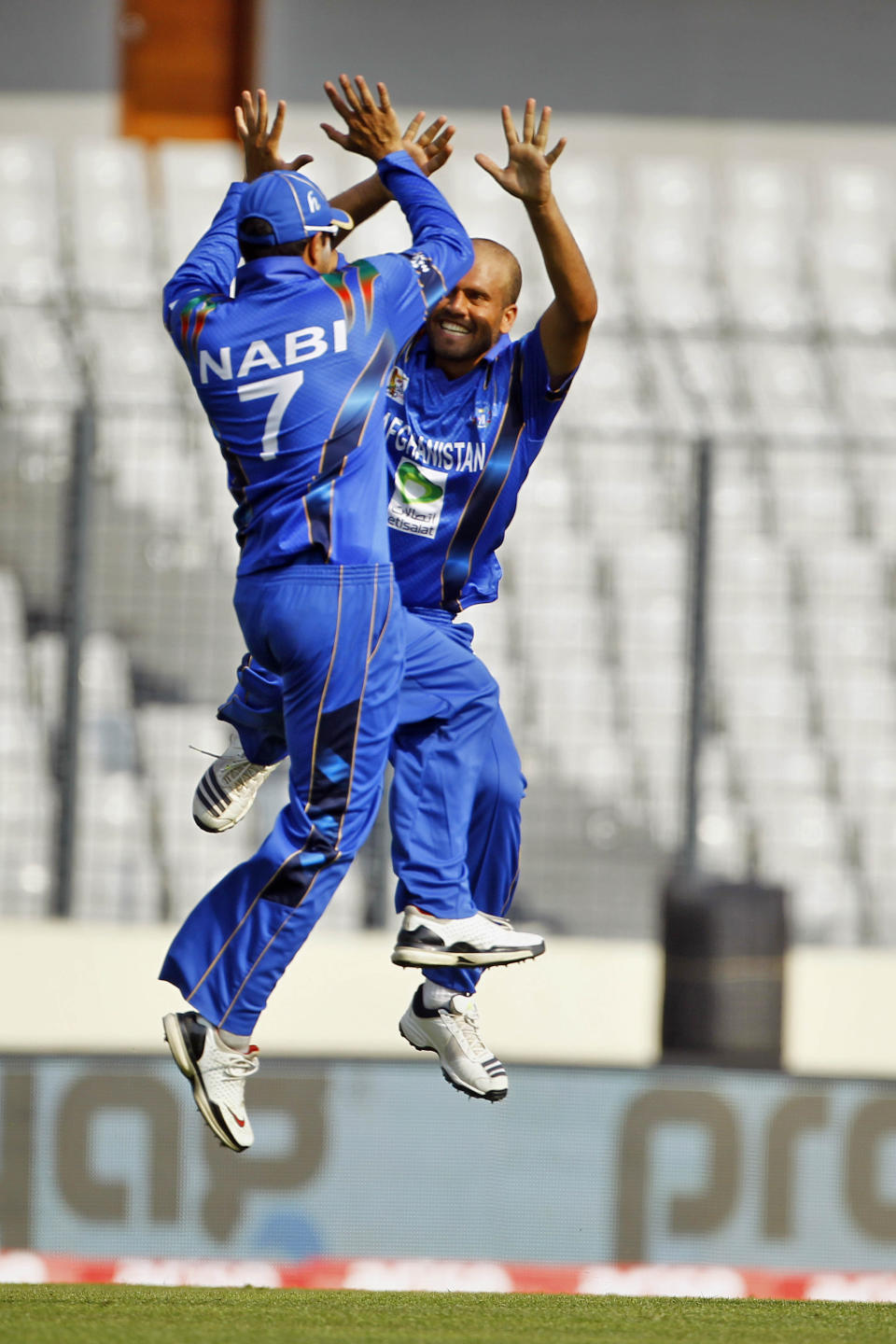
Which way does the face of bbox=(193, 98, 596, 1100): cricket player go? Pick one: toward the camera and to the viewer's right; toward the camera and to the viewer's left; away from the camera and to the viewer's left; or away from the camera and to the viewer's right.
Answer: toward the camera and to the viewer's left

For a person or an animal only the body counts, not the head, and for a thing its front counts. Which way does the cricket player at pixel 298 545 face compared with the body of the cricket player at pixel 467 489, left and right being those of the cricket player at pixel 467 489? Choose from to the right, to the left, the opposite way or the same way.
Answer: the opposite way

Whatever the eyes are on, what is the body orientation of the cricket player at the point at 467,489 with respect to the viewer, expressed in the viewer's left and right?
facing the viewer and to the left of the viewer

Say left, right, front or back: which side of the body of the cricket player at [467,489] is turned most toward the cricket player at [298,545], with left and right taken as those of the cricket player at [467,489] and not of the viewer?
front

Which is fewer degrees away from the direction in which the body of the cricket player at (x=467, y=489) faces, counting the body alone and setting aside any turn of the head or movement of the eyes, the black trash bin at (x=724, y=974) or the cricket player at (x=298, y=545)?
the cricket player

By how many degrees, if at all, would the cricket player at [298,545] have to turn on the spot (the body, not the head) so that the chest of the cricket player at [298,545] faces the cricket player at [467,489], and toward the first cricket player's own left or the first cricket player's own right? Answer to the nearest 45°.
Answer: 0° — they already face them

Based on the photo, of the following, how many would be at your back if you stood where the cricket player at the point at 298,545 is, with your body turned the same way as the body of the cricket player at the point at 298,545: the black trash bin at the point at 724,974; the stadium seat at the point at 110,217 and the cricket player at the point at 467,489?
0

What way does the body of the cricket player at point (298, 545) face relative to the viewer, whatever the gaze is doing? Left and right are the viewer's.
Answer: facing away from the viewer and to the right of the viewer

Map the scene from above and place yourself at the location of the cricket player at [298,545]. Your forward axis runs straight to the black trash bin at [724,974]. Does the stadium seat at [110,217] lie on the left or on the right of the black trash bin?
left

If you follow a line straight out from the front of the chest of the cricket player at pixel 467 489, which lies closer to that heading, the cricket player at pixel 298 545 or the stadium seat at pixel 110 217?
the cricket player

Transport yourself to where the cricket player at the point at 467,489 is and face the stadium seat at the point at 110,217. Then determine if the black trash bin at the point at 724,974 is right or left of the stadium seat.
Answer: right

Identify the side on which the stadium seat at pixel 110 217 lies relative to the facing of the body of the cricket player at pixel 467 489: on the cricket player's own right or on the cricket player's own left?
on the cricket player's own right

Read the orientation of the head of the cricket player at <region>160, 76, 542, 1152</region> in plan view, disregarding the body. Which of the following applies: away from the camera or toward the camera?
away from the camera
